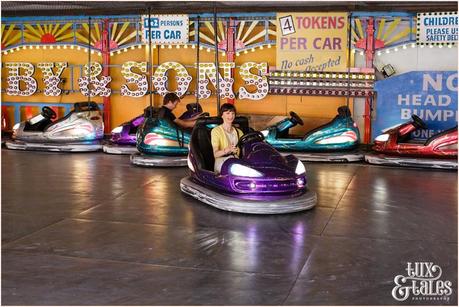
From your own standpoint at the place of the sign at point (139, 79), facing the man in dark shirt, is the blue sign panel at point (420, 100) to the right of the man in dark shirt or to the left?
left

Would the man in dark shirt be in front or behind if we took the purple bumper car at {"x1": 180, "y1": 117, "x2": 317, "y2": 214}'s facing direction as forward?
behind

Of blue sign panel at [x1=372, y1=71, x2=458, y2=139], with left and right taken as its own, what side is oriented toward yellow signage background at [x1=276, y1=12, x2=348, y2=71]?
right

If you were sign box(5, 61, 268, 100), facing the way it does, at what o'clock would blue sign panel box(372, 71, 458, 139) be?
The blue sign panel is roughly at 10 o'clock from the sign.

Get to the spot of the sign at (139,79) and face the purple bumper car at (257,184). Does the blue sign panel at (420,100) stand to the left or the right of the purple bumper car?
left

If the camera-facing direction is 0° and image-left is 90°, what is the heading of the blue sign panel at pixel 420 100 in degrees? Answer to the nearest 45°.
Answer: approximately 0°

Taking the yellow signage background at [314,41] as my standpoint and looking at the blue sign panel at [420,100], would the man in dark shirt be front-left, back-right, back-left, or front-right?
back-right

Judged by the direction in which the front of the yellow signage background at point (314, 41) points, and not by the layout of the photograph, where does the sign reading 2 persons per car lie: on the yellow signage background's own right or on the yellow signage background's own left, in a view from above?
on the yellow signage background's own right

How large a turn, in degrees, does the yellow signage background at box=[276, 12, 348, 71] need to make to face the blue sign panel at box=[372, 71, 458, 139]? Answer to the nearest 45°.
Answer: approximately 90° to its left

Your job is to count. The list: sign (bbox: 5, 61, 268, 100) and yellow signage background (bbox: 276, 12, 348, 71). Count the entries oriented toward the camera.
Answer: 2
